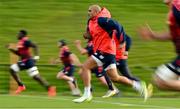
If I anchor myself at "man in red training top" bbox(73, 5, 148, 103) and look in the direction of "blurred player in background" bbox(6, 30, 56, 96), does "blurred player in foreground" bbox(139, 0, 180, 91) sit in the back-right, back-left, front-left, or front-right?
back-left

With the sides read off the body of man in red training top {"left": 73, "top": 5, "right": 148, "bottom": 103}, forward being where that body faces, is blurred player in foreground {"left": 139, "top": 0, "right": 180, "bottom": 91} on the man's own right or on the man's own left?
on the man's own left

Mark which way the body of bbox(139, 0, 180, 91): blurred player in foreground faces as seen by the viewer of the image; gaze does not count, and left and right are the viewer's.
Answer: facing to the left of the viewer
